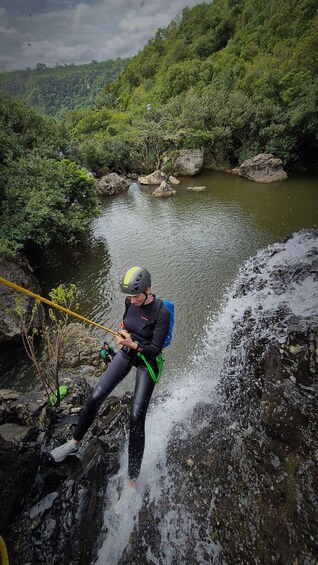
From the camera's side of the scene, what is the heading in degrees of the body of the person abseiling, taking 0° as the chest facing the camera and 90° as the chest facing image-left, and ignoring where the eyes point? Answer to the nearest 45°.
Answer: approximately 45°

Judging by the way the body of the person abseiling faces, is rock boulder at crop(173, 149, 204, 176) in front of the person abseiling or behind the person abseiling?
behind

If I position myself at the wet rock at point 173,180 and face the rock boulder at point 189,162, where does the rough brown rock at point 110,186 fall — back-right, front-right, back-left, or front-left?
back-left

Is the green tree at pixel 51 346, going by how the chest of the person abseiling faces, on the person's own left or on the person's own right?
on the person's own right

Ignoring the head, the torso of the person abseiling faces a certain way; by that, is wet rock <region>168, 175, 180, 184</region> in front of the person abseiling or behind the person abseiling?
behind

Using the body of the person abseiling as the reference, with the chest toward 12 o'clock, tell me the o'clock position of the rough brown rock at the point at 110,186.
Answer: The rough brown rock is roughly at 5 o'clock from the person abseiling.

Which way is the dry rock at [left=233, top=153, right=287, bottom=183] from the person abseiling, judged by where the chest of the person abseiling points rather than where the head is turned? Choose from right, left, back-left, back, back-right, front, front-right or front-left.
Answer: back

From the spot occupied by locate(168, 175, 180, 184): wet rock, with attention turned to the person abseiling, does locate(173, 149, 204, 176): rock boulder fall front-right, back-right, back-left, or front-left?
back-left

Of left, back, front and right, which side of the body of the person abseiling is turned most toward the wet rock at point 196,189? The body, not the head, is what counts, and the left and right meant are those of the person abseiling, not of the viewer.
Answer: back
